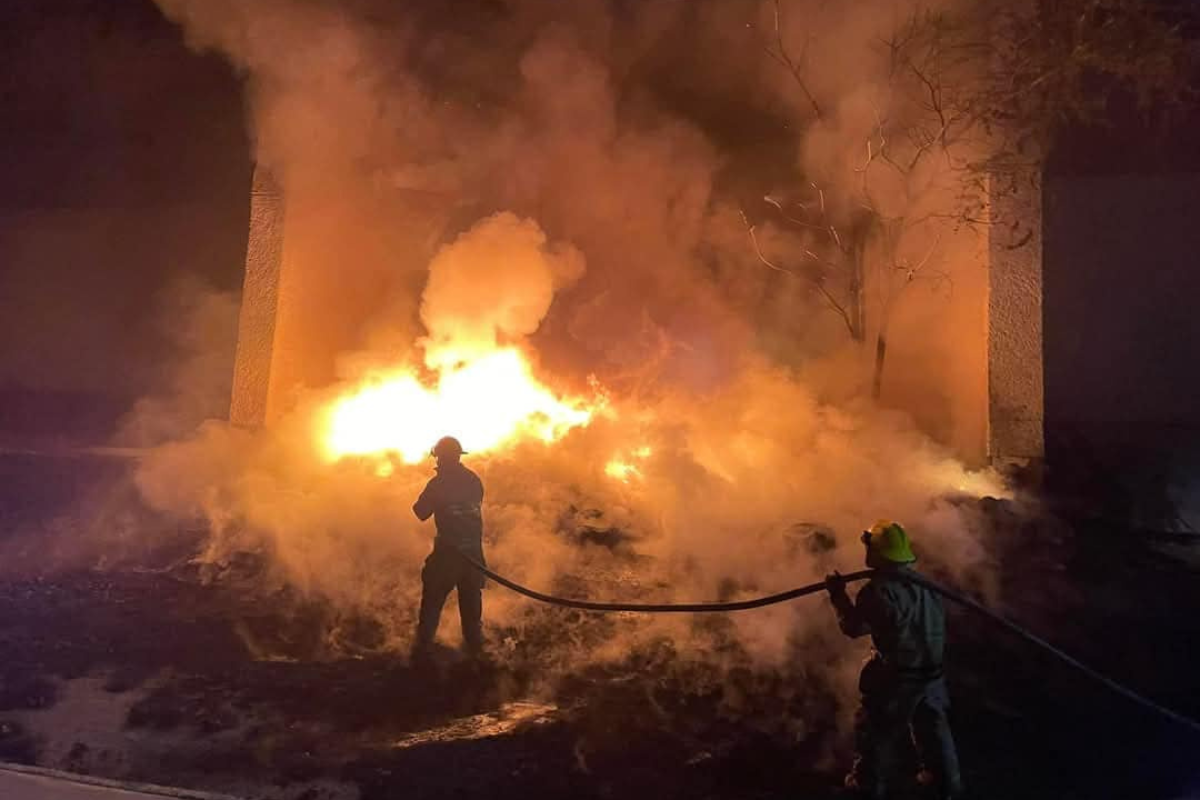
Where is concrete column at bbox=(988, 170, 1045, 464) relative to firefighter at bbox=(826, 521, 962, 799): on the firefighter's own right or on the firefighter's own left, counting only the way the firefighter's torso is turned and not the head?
on the firefighter's own right

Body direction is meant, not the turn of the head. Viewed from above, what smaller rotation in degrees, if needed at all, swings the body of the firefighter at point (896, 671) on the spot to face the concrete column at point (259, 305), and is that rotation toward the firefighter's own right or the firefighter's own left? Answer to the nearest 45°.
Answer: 0° — they already face it

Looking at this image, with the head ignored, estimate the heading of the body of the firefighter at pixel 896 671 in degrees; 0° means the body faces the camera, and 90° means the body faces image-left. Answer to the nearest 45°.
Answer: approximately 135°

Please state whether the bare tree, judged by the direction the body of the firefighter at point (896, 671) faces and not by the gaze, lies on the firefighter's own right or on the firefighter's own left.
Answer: on the firefighter's own right

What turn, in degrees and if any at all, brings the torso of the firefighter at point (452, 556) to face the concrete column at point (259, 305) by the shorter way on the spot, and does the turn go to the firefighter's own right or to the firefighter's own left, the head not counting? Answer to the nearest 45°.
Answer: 0° — they already face it

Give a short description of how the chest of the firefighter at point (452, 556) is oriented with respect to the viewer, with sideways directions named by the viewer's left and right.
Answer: facing away from the viewer and to the left of the viewer
